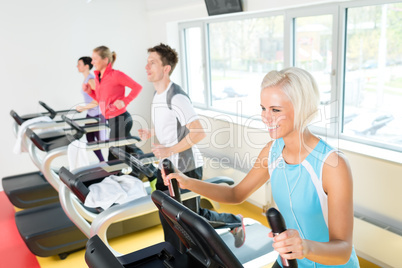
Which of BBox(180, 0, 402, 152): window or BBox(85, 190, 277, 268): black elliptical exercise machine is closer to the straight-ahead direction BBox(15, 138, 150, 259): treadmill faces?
the black elliptical exercise machine

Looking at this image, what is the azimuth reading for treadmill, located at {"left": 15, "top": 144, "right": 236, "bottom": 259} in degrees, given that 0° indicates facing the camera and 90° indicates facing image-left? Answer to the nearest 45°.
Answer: approximately 45°

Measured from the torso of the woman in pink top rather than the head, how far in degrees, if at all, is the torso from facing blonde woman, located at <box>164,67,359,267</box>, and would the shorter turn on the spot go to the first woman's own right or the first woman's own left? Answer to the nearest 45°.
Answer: approximately 45° to the first woman's own left

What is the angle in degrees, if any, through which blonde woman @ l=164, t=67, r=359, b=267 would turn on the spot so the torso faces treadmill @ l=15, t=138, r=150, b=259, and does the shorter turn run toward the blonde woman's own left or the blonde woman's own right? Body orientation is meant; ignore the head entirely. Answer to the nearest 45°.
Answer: approximately 90° to the blonde woman's own right

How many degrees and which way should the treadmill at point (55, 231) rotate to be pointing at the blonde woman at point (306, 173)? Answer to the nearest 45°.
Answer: approximately 90° to its left

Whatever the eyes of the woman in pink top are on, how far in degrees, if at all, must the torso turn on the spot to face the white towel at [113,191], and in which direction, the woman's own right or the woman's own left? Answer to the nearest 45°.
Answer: approximately 45° to the woman's own left

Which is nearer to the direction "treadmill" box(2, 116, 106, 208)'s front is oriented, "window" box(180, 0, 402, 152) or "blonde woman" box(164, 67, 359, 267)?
the blonde woman

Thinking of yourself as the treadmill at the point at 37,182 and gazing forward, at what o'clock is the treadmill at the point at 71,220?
the treadmill at the point at 71,220 is roughly at 10 o'clock from the treadmill at the point at 37,182.

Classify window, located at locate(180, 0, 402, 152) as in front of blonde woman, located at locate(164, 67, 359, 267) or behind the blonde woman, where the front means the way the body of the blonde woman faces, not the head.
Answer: behind
